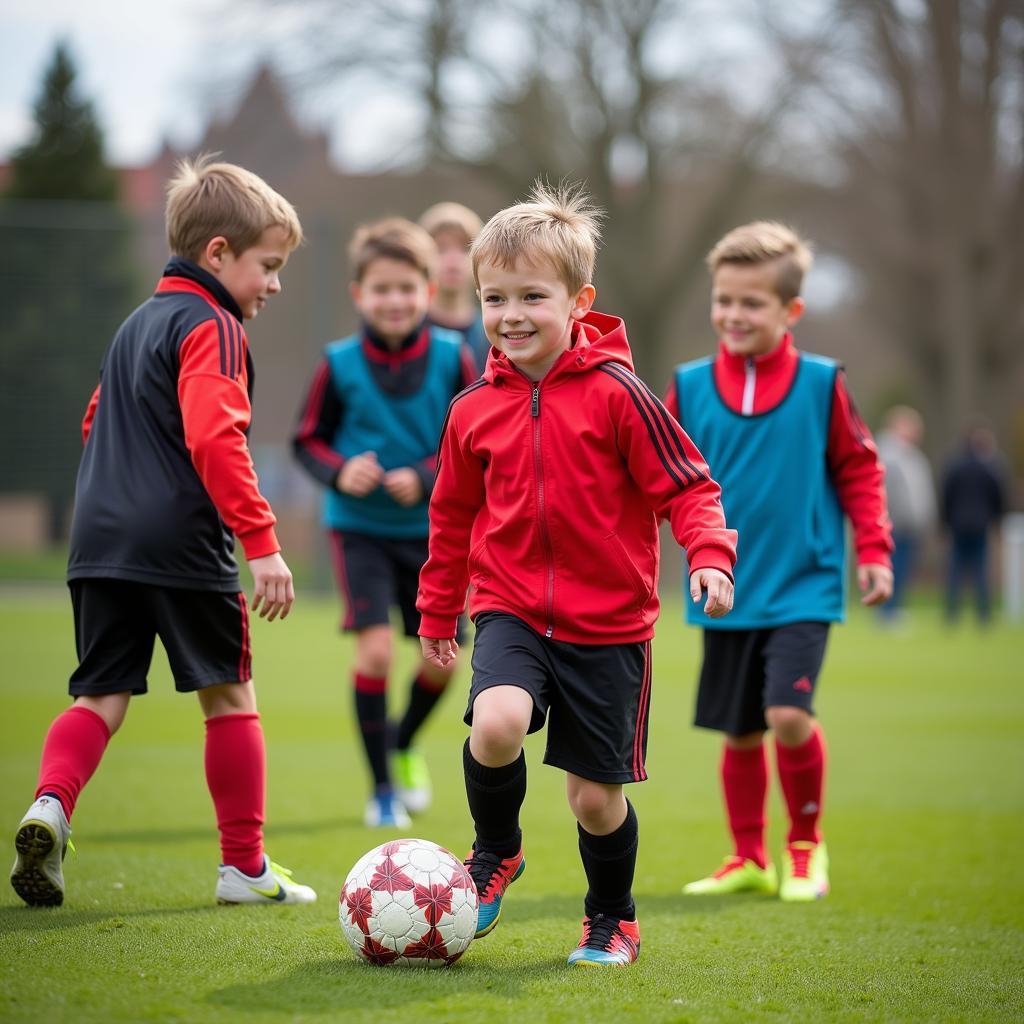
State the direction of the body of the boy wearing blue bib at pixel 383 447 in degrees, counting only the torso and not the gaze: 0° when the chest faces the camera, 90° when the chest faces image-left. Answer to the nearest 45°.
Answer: approximately 0°

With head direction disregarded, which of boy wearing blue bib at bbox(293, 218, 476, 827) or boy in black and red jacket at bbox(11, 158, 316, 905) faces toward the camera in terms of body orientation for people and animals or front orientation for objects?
the boy wearing blue bib

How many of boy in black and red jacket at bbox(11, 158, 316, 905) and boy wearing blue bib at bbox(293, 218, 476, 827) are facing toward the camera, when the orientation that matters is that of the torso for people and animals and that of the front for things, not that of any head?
1

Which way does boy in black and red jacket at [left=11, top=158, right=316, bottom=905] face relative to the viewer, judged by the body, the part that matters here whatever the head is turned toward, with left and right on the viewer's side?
facing away from the viewer and to the right of the viewer

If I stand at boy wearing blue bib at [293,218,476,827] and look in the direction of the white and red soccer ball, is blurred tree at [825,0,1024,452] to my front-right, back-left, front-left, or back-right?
back-left

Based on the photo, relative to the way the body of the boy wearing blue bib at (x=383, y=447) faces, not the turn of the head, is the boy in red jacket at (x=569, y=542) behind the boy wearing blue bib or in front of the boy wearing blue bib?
in front

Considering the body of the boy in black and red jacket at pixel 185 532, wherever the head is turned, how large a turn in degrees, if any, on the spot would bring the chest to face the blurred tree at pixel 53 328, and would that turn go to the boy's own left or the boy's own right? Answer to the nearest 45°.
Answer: approximately 45° to the boy's own left

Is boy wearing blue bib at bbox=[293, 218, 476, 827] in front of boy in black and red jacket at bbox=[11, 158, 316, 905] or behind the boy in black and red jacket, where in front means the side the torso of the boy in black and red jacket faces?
in front

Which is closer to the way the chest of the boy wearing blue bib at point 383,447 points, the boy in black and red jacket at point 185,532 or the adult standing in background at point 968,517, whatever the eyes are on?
the boy in black and red jacket

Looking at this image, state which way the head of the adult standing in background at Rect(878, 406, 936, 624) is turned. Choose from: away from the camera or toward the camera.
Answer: toward the camera

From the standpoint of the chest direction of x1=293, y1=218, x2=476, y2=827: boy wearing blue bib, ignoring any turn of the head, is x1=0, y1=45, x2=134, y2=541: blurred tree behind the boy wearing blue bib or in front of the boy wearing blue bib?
behind

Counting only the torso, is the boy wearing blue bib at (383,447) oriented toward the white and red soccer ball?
yes

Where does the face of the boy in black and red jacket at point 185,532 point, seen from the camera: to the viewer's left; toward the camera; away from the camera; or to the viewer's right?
to the viewer's right

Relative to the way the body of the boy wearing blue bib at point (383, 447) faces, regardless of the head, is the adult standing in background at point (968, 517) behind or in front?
behind

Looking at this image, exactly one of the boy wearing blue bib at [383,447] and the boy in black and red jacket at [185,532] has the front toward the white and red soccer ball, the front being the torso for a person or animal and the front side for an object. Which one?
the boy wearing blue bib
